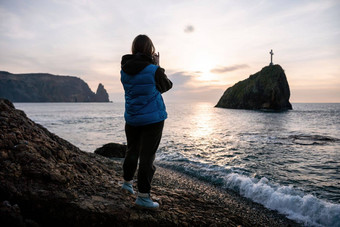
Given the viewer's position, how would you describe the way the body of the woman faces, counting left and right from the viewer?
facing away from the viewer and to the right of the viewer

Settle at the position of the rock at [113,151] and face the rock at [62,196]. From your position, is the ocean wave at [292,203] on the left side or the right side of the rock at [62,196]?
left

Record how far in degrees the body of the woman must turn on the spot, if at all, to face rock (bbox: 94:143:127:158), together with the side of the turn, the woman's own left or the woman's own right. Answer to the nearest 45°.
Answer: approximately 45° to the woman's own left
